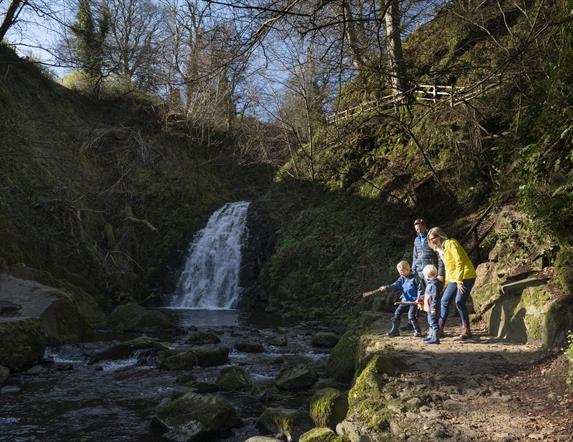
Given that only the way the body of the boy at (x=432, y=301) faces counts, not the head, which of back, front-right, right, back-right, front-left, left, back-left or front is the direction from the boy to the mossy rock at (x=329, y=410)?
front-left

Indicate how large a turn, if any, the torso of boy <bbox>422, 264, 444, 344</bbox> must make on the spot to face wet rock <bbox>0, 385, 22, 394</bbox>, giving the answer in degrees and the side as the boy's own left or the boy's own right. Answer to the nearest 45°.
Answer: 0° — they already face it

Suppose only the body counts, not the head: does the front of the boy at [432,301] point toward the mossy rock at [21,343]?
yes

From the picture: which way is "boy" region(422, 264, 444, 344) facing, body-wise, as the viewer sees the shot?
to the viewer's left

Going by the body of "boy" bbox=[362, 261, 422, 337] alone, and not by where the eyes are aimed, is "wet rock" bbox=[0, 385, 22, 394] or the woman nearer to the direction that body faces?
the wet rock

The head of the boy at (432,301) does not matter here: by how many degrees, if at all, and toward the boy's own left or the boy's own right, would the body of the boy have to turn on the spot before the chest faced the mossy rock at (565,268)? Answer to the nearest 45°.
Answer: approximately 180°

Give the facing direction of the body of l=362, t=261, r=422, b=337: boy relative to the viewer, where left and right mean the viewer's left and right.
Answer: facing the viewer and to the left of the viewer

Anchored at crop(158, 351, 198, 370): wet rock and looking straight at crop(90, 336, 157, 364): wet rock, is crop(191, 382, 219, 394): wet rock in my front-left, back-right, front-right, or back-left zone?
back-left

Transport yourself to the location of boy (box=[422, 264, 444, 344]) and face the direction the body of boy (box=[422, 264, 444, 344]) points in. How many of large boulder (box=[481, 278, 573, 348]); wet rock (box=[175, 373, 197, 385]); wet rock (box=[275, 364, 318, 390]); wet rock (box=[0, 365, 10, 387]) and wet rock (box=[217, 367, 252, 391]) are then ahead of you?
4

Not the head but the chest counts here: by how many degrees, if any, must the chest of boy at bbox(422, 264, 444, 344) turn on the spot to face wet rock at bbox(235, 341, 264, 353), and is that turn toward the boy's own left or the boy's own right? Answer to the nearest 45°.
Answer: approximately 45° to the boy's own right

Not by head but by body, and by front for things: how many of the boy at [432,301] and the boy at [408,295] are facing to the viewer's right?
0

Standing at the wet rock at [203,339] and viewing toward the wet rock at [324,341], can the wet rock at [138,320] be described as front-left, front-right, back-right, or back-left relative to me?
back-left

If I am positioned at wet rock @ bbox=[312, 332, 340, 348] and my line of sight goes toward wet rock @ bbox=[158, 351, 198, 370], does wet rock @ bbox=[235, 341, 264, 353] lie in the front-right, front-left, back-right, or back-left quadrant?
front-right

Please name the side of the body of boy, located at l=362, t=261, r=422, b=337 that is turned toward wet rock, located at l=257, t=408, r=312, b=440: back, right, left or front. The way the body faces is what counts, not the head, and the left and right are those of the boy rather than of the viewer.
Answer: front
